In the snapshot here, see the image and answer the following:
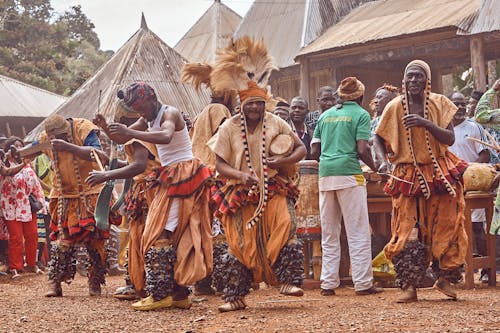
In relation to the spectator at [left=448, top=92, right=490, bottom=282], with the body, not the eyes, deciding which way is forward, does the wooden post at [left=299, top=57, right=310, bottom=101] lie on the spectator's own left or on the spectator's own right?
on the spectator's own right

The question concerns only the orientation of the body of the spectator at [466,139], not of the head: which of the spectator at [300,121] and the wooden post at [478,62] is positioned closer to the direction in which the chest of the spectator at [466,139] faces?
the spectator

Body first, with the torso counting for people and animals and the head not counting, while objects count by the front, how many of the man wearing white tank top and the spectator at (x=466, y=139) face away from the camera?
0

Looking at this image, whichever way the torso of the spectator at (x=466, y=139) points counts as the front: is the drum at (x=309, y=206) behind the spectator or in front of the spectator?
in front

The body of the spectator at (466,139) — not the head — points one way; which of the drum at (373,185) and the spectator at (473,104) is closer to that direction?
the drum

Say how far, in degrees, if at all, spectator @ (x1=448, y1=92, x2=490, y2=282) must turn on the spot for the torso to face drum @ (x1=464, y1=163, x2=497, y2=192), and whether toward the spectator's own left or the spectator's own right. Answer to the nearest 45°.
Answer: approximately 45° to the spectator's own left

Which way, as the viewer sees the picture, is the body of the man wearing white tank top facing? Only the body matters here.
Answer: to the viewer's left

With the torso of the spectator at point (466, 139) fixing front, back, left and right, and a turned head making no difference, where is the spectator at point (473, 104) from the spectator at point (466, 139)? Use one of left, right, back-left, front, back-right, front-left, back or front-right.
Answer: back-right
